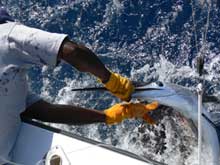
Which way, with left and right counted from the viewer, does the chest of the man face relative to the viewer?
facing to the right of the viewer

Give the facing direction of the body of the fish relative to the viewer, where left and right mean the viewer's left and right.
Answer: facing to the left of the viewer
